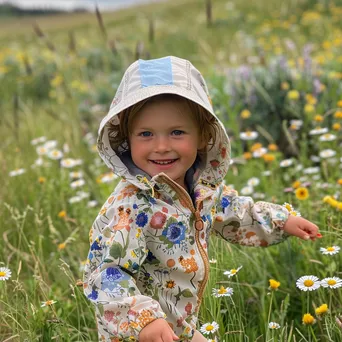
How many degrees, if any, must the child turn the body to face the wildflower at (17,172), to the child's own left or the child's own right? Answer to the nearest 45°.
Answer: approximately 180°

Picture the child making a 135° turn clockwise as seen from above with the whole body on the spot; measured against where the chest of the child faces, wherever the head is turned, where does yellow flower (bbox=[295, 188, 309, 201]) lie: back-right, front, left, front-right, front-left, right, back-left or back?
back-right

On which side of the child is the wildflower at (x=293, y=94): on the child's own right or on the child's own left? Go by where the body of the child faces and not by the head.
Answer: on the child's own left

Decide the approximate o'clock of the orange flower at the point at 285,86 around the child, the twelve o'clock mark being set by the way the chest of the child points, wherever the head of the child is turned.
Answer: The orange flower is roughly at 8 o'clock from the child.

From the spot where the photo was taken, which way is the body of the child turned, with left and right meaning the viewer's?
facing the viewer and to the right of the viewer

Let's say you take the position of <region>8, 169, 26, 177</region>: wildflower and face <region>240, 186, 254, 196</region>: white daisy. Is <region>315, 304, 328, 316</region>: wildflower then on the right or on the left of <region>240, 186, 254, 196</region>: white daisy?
right

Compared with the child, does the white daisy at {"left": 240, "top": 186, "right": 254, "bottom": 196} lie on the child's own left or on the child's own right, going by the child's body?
on the child's own left

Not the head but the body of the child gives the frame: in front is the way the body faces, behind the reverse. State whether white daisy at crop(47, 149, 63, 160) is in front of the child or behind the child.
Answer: behind
